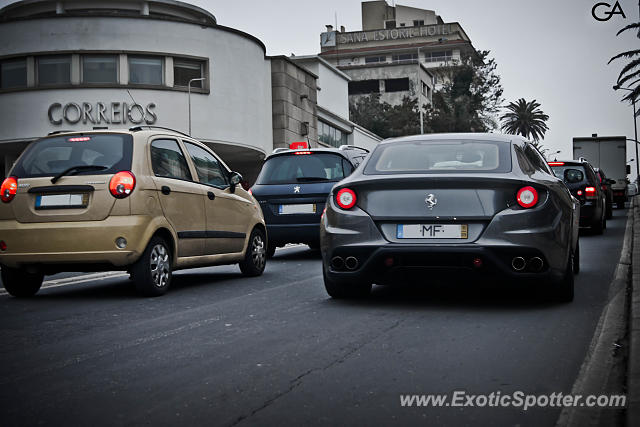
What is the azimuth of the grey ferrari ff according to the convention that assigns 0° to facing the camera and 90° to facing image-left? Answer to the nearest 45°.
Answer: approximately 180°

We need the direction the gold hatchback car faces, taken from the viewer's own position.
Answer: facing away from the viewer and to the right of the viewer

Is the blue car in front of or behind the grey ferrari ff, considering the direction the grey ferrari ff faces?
in front

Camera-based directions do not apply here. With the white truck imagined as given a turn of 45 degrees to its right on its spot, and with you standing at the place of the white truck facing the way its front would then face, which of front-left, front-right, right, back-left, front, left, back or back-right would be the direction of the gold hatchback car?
back-right

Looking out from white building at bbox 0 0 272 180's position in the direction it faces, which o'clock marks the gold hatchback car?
The gold hatchback car is roughly at 12 o'clock from the white building.

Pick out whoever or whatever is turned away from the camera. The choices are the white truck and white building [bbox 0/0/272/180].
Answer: the white truck

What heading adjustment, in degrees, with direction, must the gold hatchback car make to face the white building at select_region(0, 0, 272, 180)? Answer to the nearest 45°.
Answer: approximately 45° to its left

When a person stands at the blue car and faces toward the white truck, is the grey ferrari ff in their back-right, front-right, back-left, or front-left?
back-right

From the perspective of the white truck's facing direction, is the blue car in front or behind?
behind

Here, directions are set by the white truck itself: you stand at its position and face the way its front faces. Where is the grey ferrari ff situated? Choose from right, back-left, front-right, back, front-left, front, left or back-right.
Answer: back

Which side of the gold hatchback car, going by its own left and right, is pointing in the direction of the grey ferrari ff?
right

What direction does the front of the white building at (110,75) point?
toward the camera

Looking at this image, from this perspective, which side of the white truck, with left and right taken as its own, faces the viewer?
back

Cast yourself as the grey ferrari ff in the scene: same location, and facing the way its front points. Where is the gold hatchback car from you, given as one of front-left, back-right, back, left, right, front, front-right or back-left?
left
